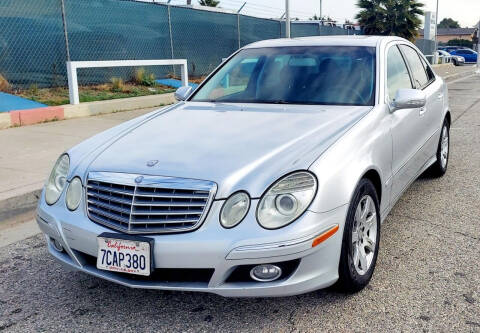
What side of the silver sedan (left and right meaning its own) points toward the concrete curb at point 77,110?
right

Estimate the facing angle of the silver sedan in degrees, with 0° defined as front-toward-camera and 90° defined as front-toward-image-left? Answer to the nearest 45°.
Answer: approximately 45°

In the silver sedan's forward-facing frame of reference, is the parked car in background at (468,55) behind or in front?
behind

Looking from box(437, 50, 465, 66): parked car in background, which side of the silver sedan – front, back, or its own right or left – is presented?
back

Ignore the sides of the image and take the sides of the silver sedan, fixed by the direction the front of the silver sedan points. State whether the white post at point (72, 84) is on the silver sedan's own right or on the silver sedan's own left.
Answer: on the silver sedan's own right

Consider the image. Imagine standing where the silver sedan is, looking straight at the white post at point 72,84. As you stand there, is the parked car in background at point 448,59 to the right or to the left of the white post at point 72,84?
right

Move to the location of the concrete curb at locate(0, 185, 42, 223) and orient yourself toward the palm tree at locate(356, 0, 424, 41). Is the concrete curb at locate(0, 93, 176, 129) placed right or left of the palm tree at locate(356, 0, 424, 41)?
left

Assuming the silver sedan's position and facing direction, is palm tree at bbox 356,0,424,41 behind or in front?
behind

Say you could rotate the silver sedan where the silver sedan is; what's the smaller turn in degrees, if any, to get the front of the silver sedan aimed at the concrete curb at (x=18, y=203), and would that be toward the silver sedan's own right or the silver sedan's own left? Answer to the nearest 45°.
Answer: approximately 90° to the silver sedan's own right
